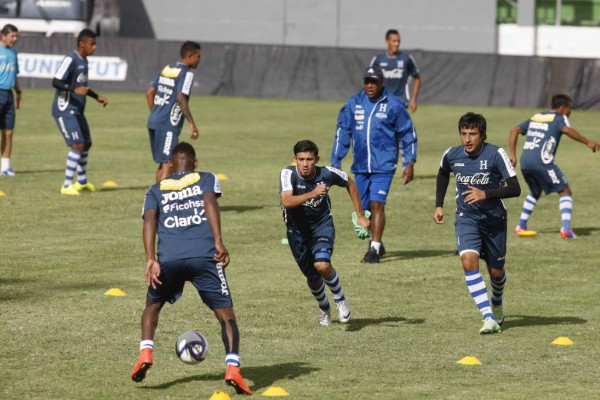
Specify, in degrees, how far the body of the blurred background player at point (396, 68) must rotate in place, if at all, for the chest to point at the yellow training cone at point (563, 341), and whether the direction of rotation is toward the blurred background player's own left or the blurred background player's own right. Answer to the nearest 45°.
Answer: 0° — they already face it

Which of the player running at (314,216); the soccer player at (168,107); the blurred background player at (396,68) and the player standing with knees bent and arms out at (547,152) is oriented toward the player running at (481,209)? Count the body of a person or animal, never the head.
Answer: the blurred background player

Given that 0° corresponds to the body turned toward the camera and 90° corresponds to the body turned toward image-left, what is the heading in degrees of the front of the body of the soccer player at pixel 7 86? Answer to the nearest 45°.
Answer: approximately 315°

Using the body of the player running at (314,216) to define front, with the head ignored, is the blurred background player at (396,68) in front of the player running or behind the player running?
behind

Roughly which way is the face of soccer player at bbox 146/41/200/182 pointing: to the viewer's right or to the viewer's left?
to the viewer's right

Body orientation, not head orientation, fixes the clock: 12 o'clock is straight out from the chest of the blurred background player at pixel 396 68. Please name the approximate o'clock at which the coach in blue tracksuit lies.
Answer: The coach in blue tracksuit is roughly at 12 o'clock from the blurred background player.

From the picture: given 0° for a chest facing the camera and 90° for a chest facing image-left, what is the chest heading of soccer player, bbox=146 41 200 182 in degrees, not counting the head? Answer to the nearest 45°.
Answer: approximately 225°

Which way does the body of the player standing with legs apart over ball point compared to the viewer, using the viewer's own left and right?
facing away from the viewer

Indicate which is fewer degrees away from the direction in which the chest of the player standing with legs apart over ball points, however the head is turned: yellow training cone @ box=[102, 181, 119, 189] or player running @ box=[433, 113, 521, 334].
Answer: the yellow training cone
